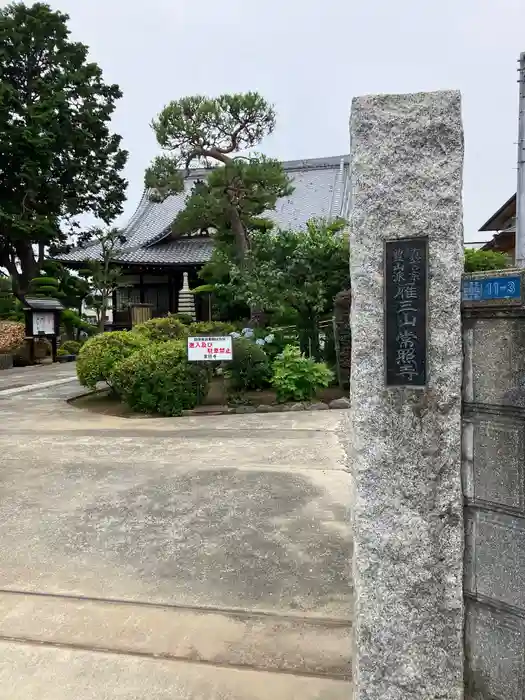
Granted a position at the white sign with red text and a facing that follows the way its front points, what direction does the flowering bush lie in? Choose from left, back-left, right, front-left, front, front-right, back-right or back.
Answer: back-left

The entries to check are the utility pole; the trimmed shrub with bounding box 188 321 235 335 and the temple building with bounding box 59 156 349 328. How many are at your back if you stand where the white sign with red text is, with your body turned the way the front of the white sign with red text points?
2

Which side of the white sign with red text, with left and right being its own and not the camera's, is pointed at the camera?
front

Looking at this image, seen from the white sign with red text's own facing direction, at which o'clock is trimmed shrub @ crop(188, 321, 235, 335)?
The trimmed shrub is roughly at 6 o'clock from the white sign with red text.

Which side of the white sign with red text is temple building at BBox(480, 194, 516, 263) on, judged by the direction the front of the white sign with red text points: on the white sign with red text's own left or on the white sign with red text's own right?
on the white sign with red text's own left

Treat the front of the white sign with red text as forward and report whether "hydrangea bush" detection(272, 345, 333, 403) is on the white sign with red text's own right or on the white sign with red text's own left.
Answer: on the white sign with red text's own left

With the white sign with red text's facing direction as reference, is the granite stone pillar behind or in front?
in front

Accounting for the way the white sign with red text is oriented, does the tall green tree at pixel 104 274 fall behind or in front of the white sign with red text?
behind

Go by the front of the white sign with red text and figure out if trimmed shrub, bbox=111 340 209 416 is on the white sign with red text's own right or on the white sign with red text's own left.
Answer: on the white sign with red text's own right

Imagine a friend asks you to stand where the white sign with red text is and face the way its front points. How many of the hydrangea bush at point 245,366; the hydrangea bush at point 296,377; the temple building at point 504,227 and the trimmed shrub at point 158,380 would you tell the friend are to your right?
1

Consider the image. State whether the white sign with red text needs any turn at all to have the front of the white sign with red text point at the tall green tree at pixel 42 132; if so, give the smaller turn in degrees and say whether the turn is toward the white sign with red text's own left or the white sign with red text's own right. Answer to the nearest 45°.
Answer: approximately 135° to the white sign with red text's own right

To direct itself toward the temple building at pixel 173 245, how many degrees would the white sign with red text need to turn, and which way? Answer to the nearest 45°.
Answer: approximately 180°

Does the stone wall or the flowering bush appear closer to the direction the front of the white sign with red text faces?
the stone wall
